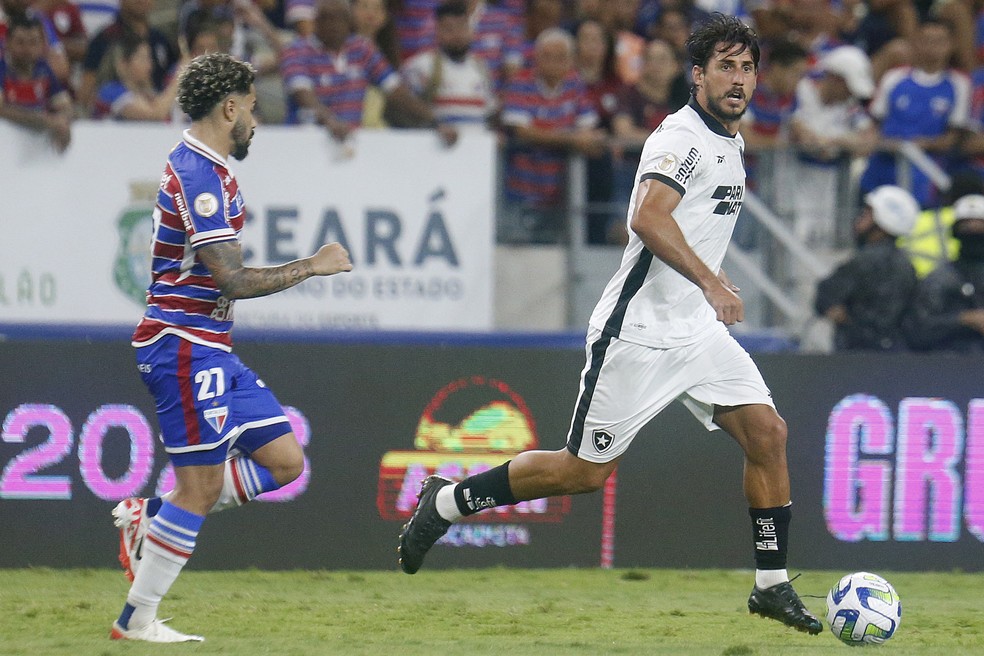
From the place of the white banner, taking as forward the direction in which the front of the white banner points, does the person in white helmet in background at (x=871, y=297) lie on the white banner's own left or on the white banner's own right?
on the white banner's own left

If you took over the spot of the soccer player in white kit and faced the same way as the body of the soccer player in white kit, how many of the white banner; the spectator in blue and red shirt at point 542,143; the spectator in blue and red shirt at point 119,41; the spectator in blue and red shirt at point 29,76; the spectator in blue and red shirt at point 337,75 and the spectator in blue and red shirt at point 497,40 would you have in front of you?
0

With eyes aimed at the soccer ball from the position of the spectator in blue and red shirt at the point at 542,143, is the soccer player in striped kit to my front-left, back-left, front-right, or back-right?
front-right

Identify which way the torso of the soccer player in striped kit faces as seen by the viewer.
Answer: to the viewer's right

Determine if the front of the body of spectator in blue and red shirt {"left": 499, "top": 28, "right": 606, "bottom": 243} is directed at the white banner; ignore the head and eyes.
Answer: no

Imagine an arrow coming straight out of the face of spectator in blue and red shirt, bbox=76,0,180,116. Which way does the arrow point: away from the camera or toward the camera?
toward the camera

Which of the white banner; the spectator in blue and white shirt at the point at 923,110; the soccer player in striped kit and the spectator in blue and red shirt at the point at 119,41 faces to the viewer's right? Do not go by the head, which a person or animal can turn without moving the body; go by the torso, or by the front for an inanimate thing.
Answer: the soccer player in striped kit

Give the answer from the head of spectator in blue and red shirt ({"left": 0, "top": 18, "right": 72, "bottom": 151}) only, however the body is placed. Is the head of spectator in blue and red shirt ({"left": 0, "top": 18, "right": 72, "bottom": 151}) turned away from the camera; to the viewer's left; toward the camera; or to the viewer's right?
toward the camera

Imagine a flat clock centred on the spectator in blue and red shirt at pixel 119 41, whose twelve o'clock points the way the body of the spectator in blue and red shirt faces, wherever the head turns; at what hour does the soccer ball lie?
The soccer ball is roughly at 11 o'clock from the spectator in blue and red shirt.

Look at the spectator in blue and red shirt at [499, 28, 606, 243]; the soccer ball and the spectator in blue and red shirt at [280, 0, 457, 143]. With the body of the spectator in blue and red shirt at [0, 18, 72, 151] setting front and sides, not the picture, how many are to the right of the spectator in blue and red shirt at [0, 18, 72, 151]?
0

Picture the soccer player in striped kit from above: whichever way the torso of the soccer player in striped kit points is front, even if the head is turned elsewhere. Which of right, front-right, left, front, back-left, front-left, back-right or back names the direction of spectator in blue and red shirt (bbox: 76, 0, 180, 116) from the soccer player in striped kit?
left

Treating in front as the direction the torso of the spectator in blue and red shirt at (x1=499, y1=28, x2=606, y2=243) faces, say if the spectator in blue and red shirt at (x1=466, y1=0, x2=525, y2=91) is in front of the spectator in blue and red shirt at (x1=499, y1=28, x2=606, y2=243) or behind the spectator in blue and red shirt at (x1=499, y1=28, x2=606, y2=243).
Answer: behind

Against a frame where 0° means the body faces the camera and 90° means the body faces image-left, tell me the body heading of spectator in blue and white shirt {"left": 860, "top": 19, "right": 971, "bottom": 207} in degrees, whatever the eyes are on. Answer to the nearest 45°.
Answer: approximately 0°

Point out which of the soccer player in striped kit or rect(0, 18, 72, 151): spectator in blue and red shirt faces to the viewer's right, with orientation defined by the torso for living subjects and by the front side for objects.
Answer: the soccer player in striped kit

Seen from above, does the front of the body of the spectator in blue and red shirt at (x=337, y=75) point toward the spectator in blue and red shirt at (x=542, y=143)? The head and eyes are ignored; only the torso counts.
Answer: no

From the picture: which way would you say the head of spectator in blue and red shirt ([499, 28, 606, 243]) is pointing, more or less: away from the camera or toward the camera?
toward the camera

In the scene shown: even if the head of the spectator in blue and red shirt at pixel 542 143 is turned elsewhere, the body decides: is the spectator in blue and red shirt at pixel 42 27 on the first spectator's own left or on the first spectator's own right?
on the first spectator's own right

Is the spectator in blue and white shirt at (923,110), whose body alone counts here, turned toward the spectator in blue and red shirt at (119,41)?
no

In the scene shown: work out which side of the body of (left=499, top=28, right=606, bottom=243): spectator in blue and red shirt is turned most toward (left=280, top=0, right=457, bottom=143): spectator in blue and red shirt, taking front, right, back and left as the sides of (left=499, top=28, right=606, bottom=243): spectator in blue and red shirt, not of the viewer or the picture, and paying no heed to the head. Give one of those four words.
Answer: right

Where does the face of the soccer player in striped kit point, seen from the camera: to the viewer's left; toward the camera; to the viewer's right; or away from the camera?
to the viewer's right

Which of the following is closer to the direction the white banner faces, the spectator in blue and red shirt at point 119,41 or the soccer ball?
the soccer ball

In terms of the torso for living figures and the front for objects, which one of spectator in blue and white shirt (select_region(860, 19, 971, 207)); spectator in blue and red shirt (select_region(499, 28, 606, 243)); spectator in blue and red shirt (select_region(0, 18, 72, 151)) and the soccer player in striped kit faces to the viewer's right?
the soccer player in striped kit
